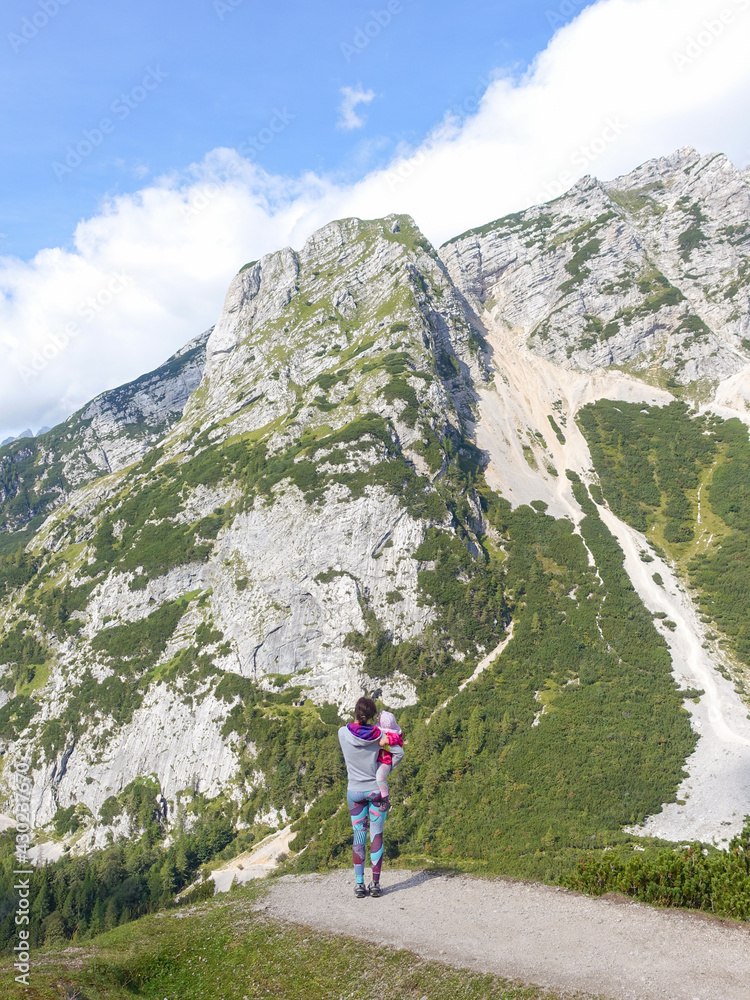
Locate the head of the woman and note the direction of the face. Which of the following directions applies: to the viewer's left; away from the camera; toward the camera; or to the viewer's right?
away from the camera

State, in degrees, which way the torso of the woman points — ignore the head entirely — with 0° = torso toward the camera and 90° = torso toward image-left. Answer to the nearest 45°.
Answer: approximately 180°
